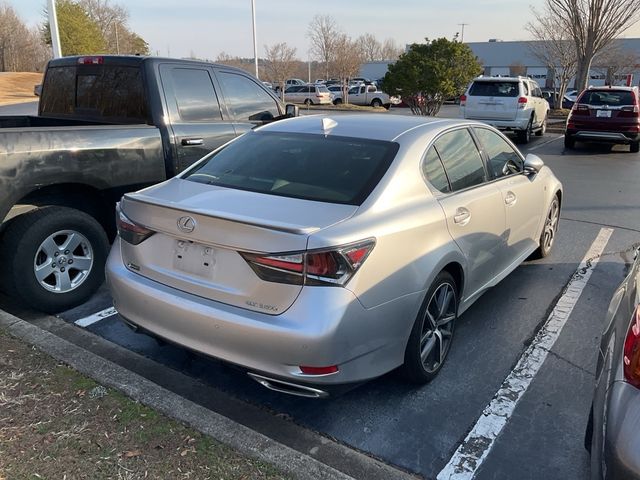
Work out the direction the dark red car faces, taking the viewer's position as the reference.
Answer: facing away from the viewer

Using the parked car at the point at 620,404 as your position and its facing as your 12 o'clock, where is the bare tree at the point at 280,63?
The bare tree is roughly at 11 o'clock from the parked car.

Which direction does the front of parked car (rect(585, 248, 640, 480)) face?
away from the camera

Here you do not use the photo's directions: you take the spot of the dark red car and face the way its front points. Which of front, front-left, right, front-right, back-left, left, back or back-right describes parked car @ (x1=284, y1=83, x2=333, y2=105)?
front-left

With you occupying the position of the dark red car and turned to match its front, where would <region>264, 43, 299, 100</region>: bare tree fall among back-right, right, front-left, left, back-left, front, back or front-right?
front-left

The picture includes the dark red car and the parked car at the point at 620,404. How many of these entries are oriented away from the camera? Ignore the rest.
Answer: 2

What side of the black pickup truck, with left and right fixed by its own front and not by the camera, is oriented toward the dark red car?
front

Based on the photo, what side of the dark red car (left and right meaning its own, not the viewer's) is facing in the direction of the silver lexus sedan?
back

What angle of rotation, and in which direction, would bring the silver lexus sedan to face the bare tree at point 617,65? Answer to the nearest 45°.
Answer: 0° — it already faces it

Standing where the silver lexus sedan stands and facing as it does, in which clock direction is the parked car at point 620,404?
The parked car is roughly at 3 o'clock from the silver lexus sedan.

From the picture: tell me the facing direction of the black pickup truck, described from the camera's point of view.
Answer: facing away from the viewer and to the right of the viewer

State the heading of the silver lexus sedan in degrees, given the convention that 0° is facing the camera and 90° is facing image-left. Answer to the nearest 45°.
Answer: approximately 225°

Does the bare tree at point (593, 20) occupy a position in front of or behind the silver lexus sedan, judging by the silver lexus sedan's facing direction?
in front
